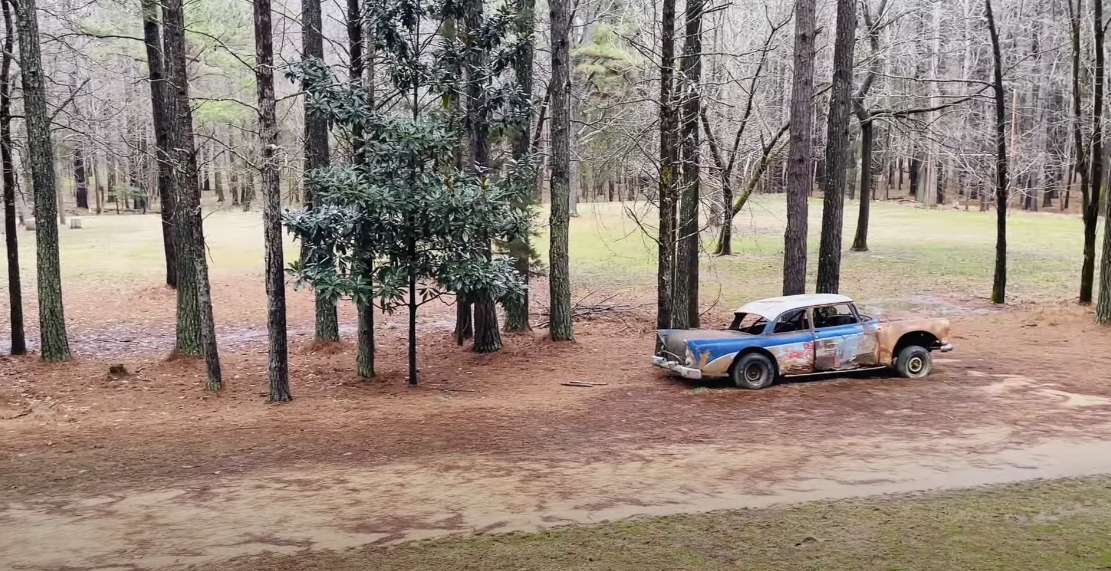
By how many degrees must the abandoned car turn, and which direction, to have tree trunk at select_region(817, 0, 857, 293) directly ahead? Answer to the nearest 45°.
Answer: approximately 45° to its left

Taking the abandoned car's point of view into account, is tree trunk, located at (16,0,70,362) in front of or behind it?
behind

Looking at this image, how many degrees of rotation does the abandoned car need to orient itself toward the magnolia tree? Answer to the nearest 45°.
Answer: approximately 135° to its left

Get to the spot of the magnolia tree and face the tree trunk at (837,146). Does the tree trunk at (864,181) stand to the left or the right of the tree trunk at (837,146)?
left

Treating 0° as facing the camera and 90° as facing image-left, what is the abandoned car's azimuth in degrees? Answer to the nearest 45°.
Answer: approximately 225°

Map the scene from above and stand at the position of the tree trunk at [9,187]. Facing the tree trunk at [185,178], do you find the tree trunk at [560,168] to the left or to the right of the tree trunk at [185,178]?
left

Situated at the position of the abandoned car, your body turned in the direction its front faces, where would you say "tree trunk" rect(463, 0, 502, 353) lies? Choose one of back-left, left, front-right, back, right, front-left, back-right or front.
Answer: back-left

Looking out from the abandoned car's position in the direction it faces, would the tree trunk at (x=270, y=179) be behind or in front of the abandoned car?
behind
